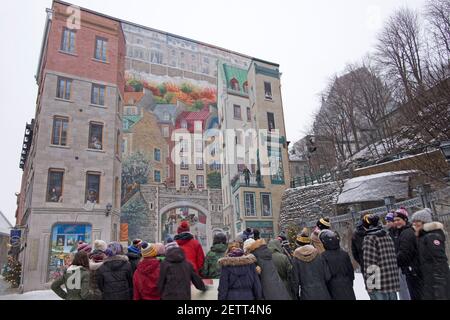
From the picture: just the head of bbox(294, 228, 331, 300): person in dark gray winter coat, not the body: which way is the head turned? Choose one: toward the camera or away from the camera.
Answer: away from the camera

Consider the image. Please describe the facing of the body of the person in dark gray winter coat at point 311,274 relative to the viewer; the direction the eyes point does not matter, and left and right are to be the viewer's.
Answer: facing away from the viewer

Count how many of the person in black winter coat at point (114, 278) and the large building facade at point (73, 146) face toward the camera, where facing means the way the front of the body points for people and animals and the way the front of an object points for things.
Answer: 1

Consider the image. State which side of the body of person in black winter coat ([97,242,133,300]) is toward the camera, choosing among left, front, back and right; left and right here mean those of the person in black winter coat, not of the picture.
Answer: back

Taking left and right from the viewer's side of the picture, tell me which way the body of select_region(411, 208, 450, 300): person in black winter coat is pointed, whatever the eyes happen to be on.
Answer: facing to the left of the viewer

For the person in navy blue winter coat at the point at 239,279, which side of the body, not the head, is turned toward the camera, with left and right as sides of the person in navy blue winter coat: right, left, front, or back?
back

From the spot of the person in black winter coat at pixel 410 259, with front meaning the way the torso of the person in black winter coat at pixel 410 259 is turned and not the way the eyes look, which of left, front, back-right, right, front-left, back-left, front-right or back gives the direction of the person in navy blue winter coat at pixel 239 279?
front-left

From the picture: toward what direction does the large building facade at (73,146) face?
toward the camera
